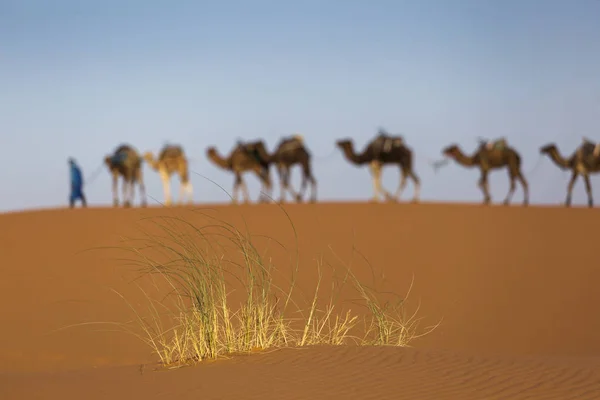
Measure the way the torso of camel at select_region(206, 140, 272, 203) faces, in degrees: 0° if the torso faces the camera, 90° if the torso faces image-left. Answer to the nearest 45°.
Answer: approximately 90°

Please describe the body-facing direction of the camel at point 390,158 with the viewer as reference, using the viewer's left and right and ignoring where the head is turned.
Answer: facing to the left of the viewer

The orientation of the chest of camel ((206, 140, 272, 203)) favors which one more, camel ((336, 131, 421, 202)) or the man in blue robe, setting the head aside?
the man in blue robe

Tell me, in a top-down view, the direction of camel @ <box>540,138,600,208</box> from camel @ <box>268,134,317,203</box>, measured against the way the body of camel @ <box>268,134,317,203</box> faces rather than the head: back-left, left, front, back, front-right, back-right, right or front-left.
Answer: back

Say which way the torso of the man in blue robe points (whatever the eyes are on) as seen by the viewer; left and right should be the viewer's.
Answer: facing to the left of the viewer

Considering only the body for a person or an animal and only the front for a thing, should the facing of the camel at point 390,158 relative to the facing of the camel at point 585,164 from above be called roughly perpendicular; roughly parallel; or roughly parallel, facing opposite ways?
roughly parallel

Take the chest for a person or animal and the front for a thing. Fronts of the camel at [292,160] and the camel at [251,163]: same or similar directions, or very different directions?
same or similar directions

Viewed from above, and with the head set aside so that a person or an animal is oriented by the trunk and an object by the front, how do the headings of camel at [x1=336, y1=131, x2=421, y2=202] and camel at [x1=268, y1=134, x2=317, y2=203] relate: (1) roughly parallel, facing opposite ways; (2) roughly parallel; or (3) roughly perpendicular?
roughly parallel

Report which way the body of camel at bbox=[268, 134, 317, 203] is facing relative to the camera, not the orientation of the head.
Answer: to the viewer's left

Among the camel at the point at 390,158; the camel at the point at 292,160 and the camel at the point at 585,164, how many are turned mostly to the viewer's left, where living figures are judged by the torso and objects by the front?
3

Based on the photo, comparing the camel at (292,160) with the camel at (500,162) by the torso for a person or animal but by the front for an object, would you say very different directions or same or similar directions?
same or similar directions

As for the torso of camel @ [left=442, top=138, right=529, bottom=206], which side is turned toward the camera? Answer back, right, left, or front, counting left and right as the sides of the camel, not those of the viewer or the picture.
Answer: left

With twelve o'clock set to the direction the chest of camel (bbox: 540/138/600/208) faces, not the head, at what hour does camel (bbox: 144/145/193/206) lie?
camel (bbox: 144/145/193/206) is roughly at 12 o'clock from camel (bbox: 540/138/600/208).

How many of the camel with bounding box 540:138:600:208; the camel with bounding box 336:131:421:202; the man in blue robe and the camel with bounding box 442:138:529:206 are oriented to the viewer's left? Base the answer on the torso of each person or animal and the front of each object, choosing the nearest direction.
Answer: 4

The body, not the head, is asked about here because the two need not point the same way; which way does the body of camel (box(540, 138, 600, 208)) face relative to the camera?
to the viewer's left

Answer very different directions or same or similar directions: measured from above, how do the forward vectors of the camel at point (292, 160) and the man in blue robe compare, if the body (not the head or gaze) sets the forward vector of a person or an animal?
same or similar directions

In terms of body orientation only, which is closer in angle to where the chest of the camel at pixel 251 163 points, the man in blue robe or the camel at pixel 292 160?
the man in blue robe
